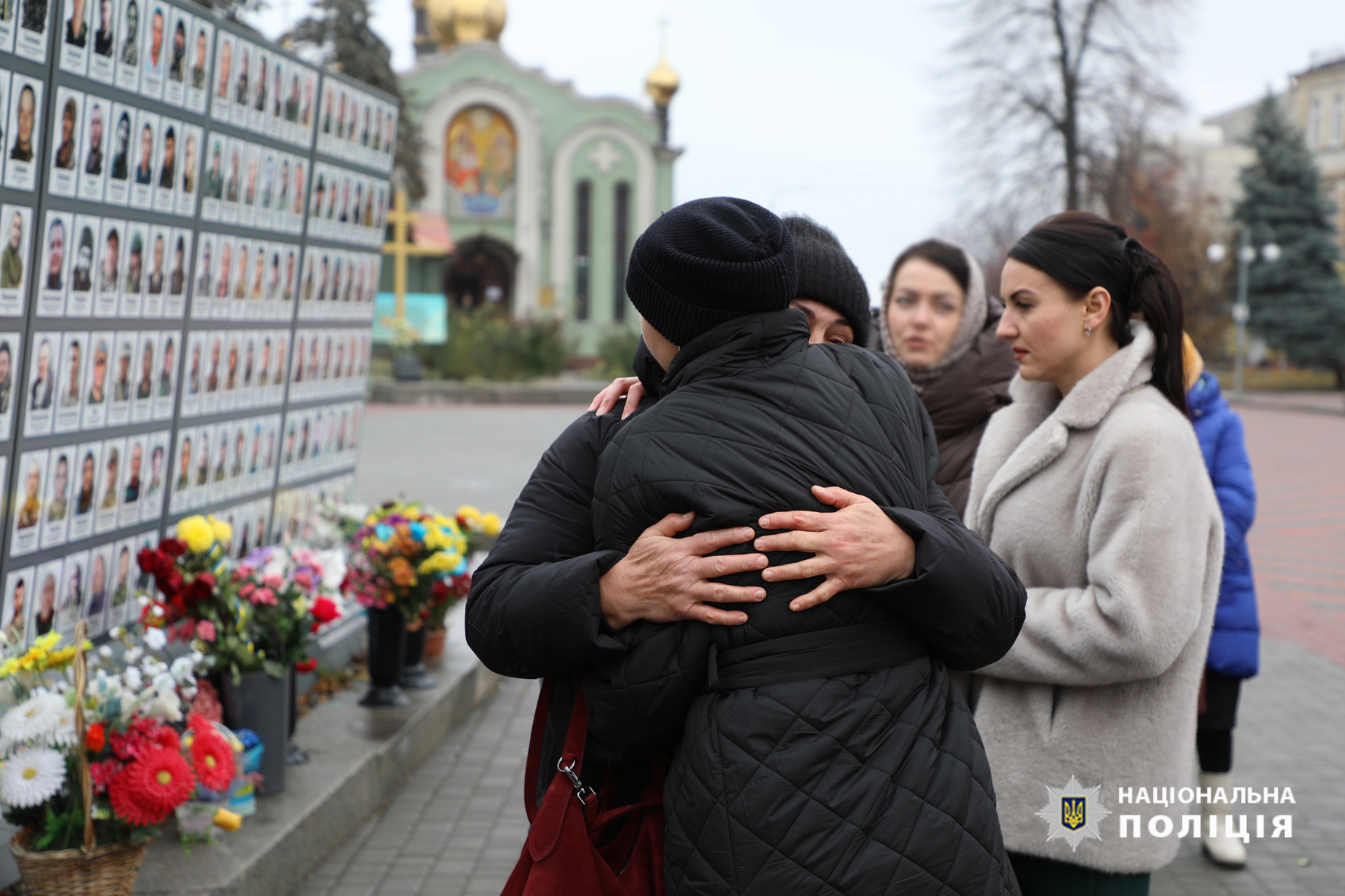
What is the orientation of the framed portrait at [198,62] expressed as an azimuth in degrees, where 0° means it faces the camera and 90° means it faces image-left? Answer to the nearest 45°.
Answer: approximately 315°

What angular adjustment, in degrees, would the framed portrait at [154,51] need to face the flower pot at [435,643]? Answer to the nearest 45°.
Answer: approximately 90° to its left

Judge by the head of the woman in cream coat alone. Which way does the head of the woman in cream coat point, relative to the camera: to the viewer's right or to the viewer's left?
to the viewer's left

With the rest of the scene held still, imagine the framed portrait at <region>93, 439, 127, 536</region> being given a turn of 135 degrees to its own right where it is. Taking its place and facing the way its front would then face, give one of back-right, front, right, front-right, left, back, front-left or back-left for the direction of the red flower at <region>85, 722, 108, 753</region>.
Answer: left

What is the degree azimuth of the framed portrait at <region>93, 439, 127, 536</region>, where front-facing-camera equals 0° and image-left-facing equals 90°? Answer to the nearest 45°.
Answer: approximately 315°

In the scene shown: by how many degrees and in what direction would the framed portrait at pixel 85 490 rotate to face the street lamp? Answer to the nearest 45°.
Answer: approximately 90° to its left

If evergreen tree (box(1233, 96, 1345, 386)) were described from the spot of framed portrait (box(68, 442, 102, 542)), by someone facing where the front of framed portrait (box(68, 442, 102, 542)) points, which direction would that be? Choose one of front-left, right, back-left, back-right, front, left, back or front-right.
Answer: left
